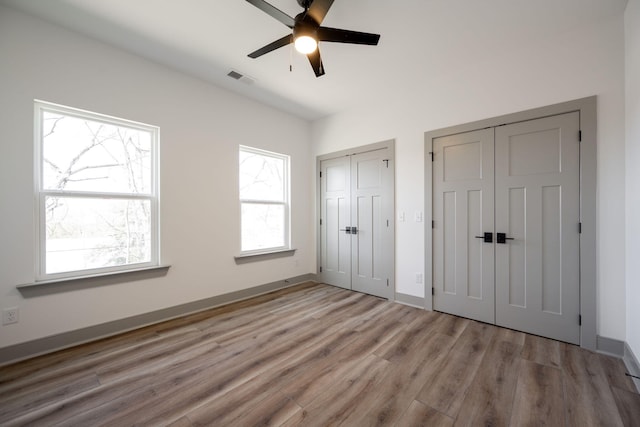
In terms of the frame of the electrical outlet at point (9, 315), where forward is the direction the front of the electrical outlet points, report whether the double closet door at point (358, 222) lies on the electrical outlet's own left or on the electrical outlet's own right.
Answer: on the electrical outlet's own left

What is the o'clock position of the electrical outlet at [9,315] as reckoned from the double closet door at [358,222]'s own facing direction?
The electrical outlet is roughly at 12 o'clock from the double closet door.

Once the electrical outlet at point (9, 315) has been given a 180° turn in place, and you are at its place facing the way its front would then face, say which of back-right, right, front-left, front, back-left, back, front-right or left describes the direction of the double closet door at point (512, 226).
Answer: back-right

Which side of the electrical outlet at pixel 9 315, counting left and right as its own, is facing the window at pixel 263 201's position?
left

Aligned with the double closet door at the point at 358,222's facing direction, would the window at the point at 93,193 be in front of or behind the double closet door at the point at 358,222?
in front

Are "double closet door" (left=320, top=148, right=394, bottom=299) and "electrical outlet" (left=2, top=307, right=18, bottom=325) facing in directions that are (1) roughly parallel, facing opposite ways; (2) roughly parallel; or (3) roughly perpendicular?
roughly perpendicular

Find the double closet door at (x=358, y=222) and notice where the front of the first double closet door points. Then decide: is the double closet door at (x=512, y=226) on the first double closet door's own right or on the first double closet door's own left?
on the first double closet door's own left

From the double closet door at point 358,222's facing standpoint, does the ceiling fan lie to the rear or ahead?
ahead

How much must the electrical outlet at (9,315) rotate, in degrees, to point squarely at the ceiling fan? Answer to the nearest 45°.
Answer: approximately 45° to its left
